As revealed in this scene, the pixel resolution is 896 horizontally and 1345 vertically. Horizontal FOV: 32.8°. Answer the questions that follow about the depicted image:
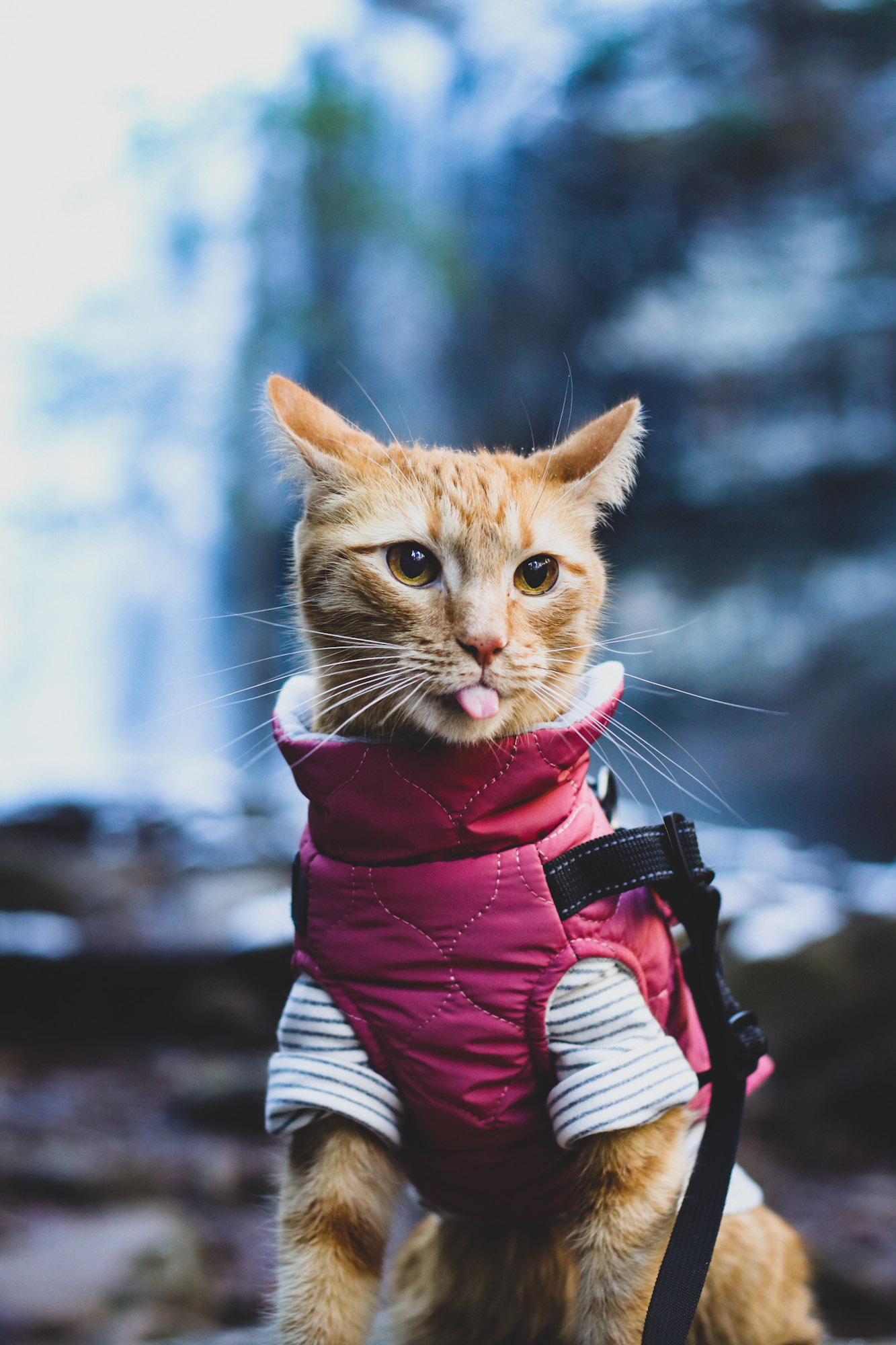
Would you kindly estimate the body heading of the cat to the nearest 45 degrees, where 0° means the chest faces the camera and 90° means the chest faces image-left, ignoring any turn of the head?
approximately 0°

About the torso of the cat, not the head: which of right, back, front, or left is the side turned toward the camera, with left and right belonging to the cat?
front
